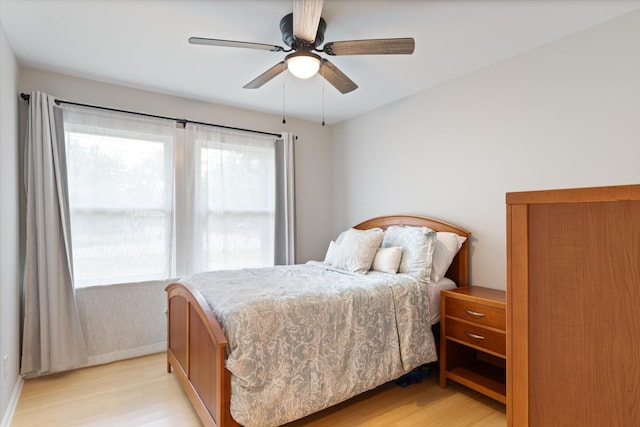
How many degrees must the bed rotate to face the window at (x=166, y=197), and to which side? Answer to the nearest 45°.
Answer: approximately 90° to its right

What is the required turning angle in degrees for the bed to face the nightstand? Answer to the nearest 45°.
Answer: approximately 135° to its left

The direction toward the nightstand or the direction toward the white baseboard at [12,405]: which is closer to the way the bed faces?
the white baseboard

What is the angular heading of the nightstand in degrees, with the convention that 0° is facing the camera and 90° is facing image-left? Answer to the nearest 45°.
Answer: approximately 45°

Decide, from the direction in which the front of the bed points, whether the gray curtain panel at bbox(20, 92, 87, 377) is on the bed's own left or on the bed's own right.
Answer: on the bed's own right
